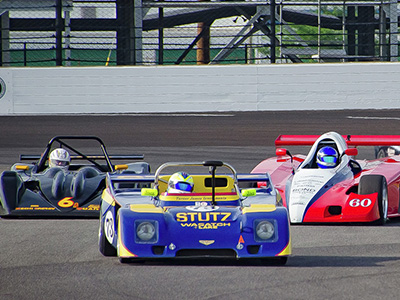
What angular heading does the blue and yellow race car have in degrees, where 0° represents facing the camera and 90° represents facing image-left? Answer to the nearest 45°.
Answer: approximately 0°

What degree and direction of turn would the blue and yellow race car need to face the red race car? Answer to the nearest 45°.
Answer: approximately 135° to its left
